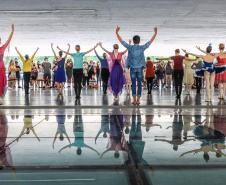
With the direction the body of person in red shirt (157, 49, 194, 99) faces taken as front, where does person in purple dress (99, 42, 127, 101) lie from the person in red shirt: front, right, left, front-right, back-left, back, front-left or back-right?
back-left

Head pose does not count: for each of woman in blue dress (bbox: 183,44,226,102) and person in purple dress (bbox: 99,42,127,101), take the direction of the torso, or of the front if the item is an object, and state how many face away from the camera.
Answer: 2

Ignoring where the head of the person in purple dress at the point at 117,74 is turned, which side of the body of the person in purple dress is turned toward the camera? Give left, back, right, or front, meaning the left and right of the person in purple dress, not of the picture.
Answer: back

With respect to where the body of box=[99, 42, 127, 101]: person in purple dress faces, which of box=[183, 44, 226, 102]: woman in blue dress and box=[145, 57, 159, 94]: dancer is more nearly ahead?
the dancer

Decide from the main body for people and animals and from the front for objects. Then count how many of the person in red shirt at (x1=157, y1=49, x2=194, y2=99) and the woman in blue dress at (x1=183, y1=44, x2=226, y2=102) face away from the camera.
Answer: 2

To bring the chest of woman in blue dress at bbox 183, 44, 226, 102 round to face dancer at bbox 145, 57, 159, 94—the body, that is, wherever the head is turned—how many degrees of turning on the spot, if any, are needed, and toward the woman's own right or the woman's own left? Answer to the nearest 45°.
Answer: approximately 45° to the woman's own left

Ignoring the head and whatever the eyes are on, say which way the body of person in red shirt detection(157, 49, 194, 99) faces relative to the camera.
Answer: away from the camera

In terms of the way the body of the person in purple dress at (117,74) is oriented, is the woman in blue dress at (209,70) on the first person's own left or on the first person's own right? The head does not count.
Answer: on the first person's own right

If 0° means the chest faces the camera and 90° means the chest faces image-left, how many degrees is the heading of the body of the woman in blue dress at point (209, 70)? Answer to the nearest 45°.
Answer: approximately 180°
